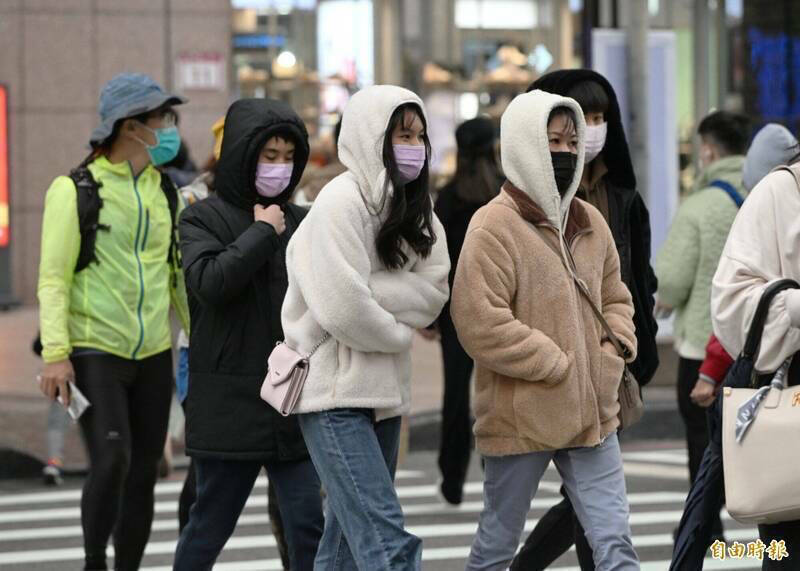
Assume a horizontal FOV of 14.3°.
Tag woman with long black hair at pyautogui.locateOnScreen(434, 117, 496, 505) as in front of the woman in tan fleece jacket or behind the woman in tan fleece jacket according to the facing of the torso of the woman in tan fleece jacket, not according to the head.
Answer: behind

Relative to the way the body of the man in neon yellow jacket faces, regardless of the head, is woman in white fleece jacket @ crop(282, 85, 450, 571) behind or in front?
in front

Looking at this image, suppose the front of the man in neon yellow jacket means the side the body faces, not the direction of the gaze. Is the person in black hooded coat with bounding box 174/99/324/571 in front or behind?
in front

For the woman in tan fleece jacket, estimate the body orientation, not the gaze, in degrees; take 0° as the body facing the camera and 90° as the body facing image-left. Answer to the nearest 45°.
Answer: approximately 315°

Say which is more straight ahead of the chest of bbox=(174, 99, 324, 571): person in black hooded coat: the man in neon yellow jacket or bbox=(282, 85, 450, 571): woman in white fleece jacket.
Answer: the woman in white fleece jacket

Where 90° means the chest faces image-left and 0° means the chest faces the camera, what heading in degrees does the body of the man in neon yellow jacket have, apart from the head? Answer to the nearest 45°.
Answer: approximately 315°

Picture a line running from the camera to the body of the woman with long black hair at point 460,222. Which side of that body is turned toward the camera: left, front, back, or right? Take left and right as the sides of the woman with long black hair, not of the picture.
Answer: back

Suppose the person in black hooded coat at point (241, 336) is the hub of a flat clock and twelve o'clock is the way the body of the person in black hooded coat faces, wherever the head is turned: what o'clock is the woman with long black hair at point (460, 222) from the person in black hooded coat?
The woman with long black hair is roughly at 8 o'clock from the person in black hooded coat.

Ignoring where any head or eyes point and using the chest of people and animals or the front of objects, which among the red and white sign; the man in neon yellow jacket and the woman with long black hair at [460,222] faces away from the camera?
the woman with long black hair

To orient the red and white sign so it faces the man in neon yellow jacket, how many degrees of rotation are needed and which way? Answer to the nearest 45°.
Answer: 0° — it already faces them

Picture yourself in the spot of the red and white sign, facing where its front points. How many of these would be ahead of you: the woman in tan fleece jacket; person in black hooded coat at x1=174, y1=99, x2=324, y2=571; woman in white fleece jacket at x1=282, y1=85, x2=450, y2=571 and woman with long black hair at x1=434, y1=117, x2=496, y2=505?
4
